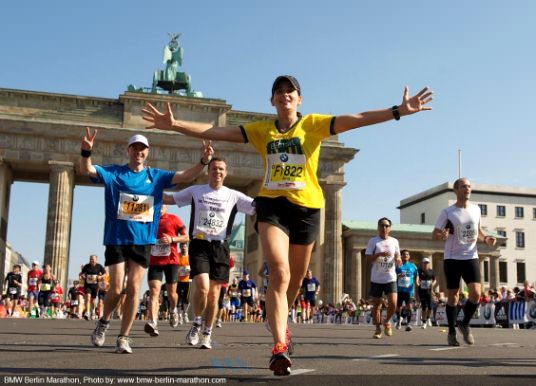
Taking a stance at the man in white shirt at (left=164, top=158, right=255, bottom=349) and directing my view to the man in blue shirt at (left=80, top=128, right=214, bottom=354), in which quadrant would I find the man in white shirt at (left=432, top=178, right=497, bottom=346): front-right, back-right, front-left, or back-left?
back-left

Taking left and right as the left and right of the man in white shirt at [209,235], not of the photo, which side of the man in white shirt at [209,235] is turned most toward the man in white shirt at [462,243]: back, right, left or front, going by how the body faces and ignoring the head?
left

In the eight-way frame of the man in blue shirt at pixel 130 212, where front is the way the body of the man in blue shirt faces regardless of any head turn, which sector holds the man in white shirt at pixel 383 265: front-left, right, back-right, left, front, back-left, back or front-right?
back-left

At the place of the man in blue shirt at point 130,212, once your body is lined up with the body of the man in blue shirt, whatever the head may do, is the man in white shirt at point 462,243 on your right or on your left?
on your left

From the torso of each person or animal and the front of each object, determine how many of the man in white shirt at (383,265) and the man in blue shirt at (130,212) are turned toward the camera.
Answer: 2

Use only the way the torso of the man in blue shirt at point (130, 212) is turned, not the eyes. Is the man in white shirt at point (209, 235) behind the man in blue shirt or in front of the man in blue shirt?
behind

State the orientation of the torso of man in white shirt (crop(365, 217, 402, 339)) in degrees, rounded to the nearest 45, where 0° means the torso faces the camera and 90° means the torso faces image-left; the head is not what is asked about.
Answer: approximately 0°

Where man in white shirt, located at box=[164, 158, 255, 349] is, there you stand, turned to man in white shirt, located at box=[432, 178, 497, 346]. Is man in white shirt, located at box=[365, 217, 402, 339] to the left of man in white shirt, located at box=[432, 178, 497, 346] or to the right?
left
